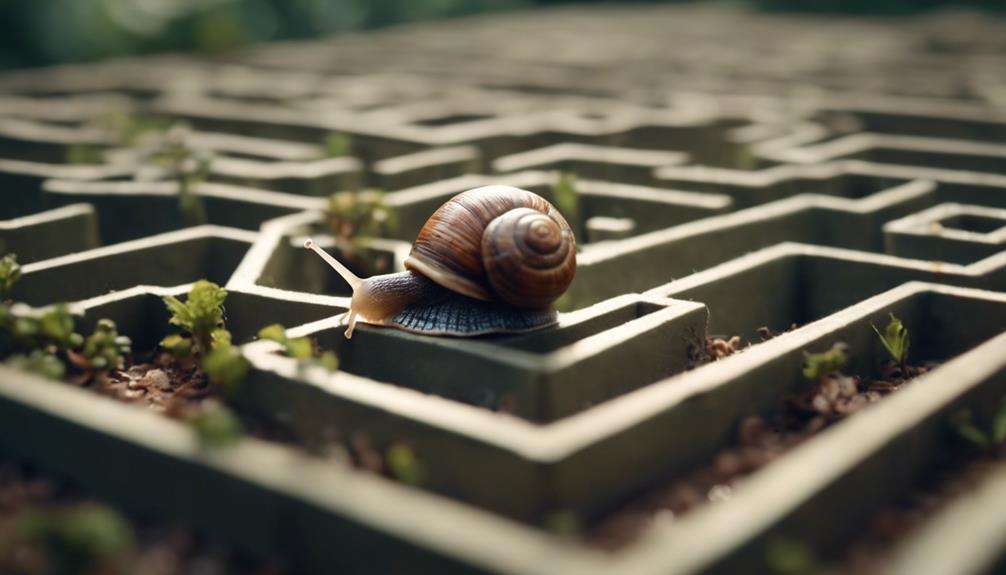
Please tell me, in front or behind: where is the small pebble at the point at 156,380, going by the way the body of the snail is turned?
in front

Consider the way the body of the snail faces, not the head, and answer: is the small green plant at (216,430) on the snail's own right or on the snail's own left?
on the snail's own left

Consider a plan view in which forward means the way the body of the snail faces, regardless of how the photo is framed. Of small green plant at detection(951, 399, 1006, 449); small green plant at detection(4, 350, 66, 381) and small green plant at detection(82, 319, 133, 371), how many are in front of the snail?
2

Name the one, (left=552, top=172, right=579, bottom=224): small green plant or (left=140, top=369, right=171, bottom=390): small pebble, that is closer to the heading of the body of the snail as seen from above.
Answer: the small pebble

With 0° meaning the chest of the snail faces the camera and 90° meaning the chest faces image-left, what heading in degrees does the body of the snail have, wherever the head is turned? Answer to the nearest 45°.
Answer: approximately 90°

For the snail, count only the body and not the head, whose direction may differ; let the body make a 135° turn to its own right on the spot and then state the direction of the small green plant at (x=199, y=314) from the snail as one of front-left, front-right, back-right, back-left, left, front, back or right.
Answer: back-left

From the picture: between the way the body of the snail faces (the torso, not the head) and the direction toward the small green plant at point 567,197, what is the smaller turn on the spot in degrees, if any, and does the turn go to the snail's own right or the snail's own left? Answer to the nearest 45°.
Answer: approximately 90° to the snail's own right

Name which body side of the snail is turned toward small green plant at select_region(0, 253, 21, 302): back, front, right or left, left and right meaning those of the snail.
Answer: front

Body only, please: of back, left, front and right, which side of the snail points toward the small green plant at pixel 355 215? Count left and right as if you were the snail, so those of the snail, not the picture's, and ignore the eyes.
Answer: right

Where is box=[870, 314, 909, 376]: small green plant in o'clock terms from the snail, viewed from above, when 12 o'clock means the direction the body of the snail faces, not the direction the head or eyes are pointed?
The small green plant is roughly at 6 o'clock from the snail.

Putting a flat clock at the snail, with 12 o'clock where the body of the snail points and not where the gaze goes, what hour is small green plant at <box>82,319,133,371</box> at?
The small green plant is roughly at 12 o'clock from the snail.

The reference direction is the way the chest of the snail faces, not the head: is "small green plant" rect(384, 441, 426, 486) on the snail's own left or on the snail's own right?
on the snail's own left
